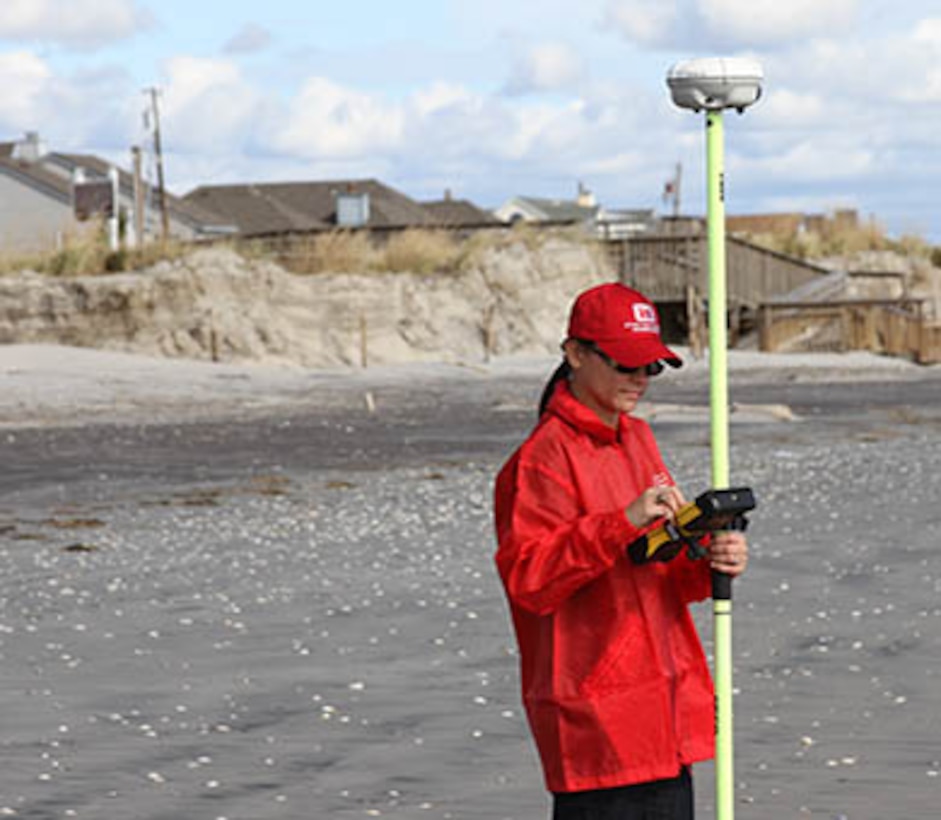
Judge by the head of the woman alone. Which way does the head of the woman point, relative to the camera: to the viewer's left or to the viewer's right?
to the viewer's right

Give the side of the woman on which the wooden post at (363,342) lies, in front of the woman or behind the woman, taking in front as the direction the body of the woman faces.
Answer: behind

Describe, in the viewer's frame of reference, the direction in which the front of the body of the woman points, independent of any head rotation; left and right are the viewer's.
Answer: facing the viewer and to the right of the viewer
